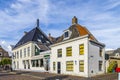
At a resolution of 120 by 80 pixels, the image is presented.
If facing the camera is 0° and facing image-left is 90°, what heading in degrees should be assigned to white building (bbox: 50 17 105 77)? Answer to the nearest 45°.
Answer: approximately 45°
